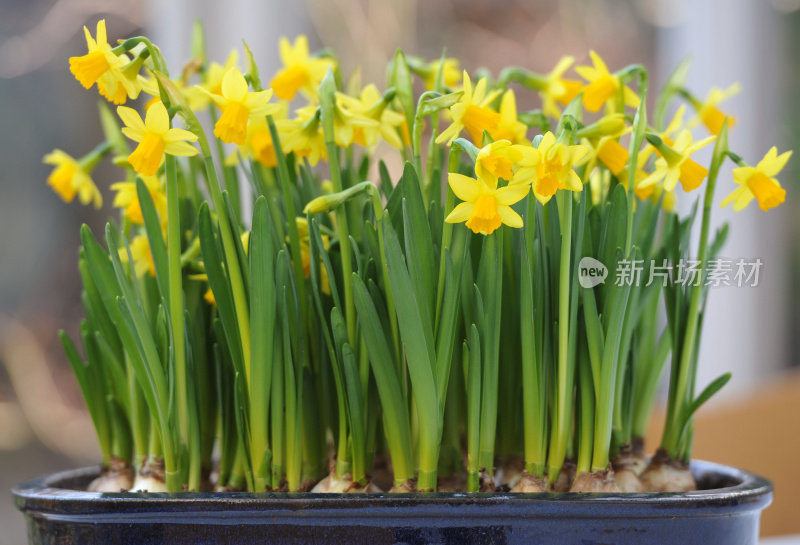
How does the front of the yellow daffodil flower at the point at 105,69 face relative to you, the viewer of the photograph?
facing to the left of the viewer

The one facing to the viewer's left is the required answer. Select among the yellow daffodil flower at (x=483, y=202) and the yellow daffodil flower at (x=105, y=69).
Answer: the yellow daffodil flower at (x=105, y=69)

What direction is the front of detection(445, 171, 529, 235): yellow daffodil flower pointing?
toward the camera

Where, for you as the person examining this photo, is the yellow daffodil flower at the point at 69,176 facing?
facing to the left of the viewer
